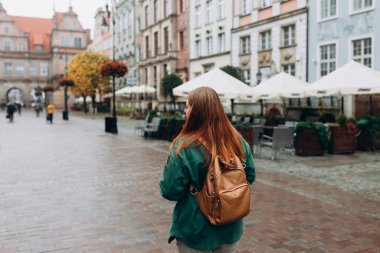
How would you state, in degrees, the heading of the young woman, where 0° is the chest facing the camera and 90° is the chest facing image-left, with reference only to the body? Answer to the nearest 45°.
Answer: approximately 135°

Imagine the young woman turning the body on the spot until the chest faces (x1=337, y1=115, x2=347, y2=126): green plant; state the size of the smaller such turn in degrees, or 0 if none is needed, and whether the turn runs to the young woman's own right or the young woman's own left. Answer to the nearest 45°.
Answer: approximately 45° to the young woman's own right

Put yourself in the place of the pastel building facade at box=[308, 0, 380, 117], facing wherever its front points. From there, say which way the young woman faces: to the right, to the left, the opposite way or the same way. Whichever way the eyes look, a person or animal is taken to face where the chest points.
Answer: to the right

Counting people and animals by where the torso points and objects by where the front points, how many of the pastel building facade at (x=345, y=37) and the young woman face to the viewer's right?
0

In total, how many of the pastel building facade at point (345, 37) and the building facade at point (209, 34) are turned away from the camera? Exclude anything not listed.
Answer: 0

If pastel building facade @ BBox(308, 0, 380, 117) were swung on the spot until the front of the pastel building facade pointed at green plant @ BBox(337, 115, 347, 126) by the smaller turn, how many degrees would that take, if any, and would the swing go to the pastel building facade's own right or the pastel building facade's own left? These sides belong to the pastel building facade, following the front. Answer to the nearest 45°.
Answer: approximately 45° to the pastel building facade's own left

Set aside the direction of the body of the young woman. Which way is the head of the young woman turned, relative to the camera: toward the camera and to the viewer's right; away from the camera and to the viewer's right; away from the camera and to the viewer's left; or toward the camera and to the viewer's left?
away from the camera and to the viewer's left

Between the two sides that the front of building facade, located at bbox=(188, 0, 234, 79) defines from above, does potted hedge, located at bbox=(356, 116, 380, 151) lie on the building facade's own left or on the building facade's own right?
on the building facade's own left

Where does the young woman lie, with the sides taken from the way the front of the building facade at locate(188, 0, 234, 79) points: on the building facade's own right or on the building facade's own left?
on the building facade's own left

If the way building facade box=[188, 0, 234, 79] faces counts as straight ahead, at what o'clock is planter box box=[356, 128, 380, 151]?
The planter box is roughly at 10 o'clock from the building facade.

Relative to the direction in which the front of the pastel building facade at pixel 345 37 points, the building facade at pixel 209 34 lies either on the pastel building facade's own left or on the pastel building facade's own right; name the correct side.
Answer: on the pastel building facade's own right

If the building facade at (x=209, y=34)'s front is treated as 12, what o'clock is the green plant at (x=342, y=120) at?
The green plant is roughly at 10 o'clock from the building facade.
